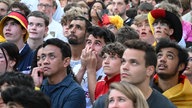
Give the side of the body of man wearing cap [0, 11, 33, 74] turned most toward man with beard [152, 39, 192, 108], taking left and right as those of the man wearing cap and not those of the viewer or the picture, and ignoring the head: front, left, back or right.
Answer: left

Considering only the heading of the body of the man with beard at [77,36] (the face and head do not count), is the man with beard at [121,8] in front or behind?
behind

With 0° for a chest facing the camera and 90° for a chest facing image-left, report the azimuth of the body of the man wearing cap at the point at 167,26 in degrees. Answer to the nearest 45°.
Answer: approximately 45°

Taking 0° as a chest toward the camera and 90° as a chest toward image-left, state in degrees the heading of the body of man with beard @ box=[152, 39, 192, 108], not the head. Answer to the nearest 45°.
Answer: approximately 45°

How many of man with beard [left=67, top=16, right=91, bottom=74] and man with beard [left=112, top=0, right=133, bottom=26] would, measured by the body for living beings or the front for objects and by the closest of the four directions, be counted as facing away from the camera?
0
